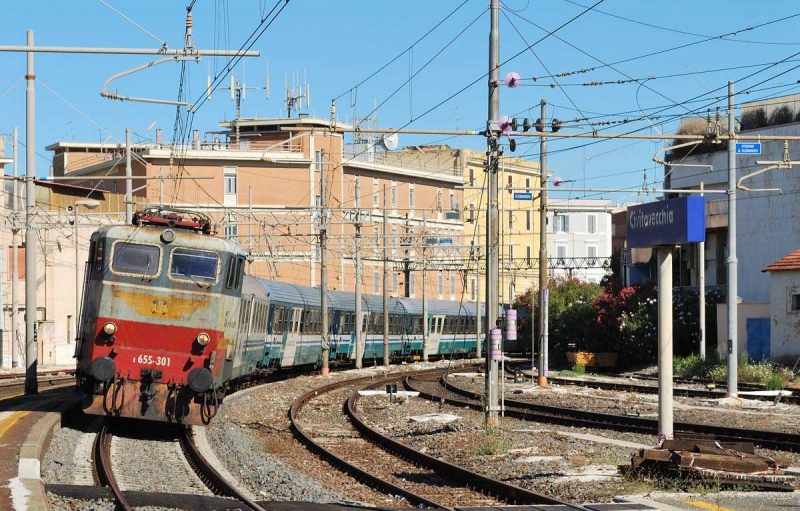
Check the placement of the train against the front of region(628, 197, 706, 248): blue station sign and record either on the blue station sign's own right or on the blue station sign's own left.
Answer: on the blue station sign's own right

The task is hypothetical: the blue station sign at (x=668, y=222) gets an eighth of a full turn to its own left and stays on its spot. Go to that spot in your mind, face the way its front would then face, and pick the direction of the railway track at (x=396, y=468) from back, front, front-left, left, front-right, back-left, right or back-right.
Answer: right

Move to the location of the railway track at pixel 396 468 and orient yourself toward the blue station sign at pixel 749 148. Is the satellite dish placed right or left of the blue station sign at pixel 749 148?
left

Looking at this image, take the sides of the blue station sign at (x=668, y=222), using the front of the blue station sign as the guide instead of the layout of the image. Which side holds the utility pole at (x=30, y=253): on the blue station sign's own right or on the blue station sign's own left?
on the blue station sign's own right

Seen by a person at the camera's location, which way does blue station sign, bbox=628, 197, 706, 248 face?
facing the viewer and to the left of the viewer

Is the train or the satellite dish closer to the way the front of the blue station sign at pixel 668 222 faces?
the train

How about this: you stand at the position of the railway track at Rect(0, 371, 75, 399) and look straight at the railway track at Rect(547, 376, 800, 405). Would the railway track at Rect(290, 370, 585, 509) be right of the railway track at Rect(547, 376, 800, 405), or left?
right

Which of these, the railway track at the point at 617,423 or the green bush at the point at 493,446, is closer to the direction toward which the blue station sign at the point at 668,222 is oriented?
the green bush

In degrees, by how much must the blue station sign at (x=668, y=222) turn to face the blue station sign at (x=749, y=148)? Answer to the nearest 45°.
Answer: approximately 135° to its right

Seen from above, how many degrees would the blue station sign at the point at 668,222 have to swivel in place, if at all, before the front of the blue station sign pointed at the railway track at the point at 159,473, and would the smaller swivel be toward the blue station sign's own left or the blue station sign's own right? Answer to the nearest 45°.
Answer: approximately 45° to the blue station sign's own right

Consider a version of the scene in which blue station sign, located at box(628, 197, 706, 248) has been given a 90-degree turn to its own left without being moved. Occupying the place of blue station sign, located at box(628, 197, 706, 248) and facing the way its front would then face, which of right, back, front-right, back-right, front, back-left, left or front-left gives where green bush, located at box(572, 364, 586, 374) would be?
back-left

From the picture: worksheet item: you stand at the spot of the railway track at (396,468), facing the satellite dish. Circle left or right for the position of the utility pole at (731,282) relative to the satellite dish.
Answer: right

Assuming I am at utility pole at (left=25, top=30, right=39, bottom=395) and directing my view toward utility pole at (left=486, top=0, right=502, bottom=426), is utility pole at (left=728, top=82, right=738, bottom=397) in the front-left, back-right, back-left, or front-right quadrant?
front-left
